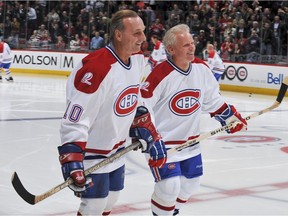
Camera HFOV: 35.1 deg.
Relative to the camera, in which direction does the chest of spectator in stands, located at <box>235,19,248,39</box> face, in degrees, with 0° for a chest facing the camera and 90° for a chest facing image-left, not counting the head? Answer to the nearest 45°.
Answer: approximately 0°

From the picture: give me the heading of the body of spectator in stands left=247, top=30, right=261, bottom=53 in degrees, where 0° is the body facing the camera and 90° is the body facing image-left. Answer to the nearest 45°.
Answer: approximately 0°

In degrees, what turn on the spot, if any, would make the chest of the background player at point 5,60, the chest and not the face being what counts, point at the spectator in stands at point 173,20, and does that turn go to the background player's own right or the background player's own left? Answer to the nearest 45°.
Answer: approximately 180°

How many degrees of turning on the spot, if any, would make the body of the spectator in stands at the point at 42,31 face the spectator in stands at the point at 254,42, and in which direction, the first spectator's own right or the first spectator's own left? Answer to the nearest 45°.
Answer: approximately 45° to the first spectator's own left

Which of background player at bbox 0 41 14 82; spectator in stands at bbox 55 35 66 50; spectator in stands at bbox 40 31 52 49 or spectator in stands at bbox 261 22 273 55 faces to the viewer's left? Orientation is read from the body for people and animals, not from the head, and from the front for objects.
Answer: the background player

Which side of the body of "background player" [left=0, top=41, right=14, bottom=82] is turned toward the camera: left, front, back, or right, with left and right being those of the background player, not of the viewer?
left

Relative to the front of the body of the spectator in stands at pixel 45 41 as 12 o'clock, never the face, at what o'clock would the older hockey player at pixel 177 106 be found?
The older hockey player is roughly at 12 o'clock from the spectator in stands.

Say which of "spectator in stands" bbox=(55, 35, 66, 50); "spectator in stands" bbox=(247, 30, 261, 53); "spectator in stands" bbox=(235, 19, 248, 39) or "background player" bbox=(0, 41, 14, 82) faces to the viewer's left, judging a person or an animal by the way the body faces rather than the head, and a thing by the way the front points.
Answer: the background player

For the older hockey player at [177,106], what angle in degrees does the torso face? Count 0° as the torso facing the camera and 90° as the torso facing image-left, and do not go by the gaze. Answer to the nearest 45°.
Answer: approximately 315°
